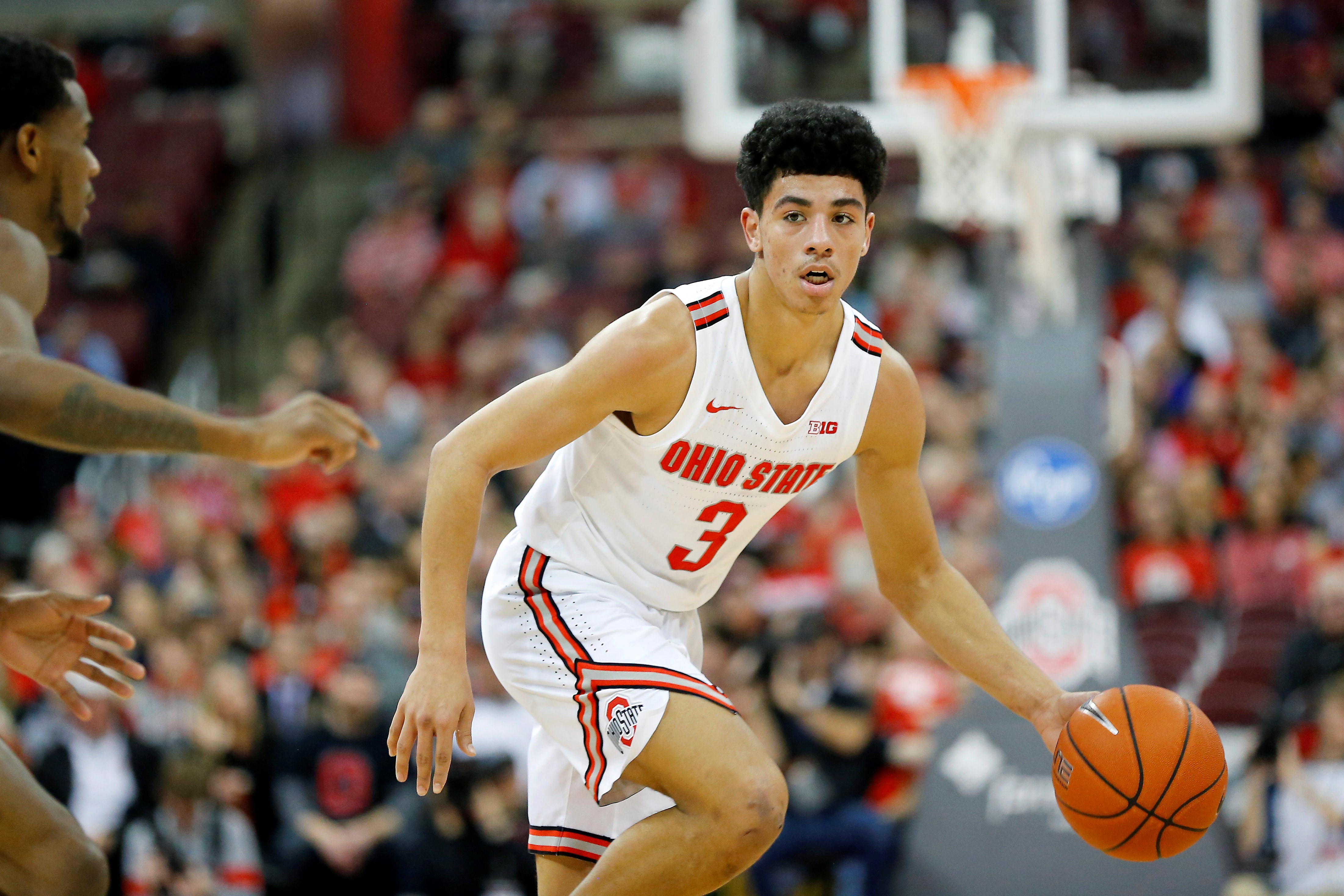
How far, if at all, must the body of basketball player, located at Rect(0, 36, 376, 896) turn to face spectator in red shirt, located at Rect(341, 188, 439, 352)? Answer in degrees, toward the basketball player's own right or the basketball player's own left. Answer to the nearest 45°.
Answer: approximately 90° to the basketball player's own left

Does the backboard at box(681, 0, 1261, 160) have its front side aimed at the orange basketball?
yes

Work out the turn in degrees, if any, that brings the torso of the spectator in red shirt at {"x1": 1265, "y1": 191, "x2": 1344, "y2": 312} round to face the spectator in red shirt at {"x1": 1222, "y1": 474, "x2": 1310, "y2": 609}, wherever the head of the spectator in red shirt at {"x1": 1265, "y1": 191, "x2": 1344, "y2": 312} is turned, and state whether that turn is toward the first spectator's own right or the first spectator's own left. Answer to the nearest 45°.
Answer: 0° — they already face them

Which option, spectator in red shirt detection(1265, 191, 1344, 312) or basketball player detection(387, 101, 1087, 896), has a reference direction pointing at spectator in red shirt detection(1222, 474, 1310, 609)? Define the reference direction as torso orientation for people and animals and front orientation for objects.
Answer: spectator in red shirt detection(1265, 191, 1344, 312)

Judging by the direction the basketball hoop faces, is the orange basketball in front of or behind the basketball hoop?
in front

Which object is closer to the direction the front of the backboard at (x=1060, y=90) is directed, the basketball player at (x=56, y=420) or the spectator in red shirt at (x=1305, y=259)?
the basketball player

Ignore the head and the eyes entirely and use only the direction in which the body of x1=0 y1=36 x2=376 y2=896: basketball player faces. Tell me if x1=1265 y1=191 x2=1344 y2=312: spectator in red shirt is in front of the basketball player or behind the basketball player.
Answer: in front

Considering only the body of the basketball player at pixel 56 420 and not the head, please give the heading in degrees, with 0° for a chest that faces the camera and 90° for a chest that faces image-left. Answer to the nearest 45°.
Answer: approximately 270°

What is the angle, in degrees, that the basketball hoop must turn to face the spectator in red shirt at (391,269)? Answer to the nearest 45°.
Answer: approximately 135° to its right

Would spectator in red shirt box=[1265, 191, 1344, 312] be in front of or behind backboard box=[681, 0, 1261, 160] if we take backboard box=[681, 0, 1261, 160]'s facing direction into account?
behind

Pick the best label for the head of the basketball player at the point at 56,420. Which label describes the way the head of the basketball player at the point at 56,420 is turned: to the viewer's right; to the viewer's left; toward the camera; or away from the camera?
to the viewer's right
